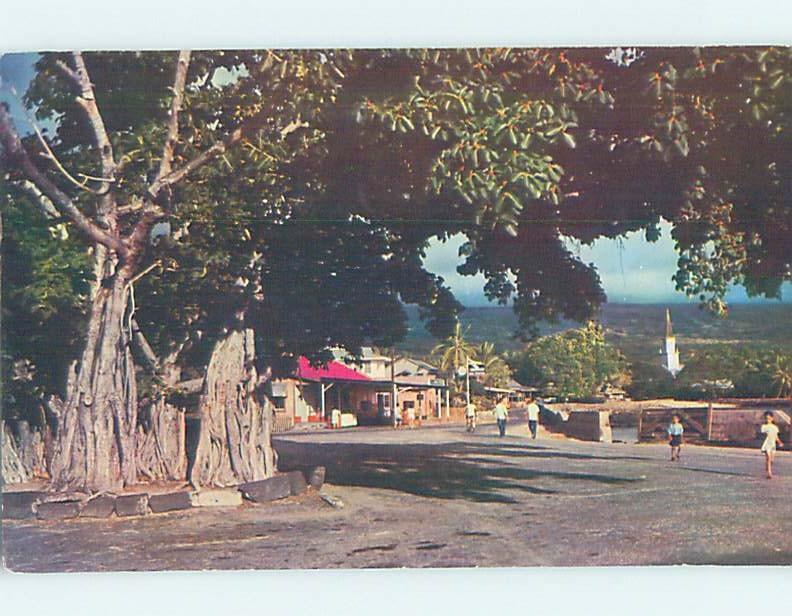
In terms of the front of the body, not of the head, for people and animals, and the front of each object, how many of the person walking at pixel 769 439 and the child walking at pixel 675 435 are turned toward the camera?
2

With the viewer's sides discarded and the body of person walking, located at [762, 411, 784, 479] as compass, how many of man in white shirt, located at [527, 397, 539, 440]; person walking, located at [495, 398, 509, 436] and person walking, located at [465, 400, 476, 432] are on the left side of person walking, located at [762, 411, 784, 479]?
0

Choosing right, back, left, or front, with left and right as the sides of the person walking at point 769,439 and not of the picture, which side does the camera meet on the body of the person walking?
front

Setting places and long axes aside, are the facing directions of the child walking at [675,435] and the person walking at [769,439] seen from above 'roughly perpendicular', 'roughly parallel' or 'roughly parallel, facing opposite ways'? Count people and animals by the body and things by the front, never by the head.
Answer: roughly parallel

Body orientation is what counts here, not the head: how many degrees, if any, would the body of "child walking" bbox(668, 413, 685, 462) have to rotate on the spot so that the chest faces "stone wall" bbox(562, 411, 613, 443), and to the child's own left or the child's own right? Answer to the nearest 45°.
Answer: approximately 90° to the child's own right

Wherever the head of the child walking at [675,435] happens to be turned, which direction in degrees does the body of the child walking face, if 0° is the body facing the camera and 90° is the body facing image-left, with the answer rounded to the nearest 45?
approximately 0°

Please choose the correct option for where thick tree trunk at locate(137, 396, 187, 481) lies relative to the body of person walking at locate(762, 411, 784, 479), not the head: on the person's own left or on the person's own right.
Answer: on the person's own right

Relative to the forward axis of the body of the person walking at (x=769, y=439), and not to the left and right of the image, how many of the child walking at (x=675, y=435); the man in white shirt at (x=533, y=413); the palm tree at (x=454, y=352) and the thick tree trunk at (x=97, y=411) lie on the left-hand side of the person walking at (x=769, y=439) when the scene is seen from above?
0

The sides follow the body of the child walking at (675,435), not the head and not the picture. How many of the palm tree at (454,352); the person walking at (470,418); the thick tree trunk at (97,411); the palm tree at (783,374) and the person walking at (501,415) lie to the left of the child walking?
1

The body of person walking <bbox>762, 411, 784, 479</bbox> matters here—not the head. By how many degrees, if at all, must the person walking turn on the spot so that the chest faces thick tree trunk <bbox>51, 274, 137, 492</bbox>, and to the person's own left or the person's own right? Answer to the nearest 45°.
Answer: approximately 90° to the person's own right

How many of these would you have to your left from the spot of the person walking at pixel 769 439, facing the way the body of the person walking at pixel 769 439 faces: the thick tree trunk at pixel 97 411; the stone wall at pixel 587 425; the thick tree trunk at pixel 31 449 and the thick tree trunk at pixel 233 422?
0

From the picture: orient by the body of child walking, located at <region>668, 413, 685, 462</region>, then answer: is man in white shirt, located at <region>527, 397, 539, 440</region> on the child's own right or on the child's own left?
on the child's own right
